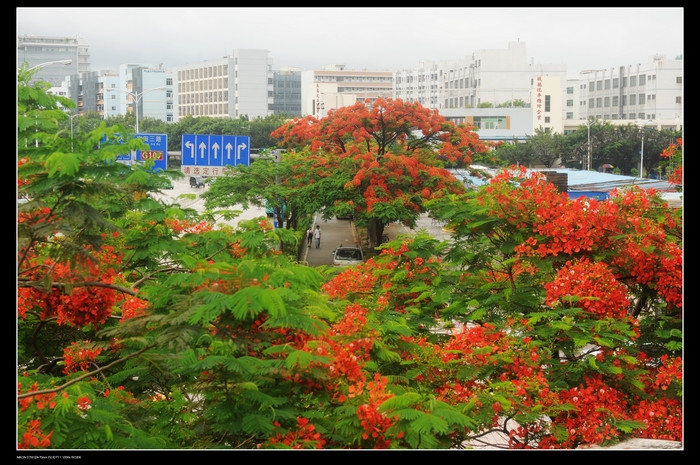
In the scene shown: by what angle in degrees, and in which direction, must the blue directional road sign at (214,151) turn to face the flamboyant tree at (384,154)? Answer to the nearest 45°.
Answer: approximately 90° to its left

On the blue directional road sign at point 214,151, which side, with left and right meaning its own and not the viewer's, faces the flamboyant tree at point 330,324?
front

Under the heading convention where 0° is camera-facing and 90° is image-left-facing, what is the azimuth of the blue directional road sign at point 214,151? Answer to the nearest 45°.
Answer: approximately 0°
